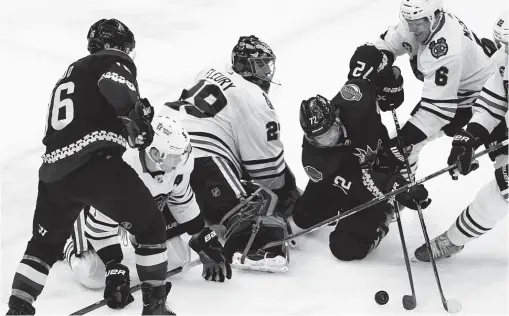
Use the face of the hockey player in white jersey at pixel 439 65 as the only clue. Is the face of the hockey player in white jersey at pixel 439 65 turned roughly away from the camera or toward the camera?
toward the camera

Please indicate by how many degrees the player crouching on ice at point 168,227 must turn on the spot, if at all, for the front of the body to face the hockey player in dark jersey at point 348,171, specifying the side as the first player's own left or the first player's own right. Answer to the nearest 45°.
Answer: approximately 45° to the first player's own left

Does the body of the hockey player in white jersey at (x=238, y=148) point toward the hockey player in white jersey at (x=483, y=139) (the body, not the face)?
no

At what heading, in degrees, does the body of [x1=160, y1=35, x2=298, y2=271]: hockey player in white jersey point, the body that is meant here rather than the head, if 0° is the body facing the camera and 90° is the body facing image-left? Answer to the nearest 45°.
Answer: approximately 225°

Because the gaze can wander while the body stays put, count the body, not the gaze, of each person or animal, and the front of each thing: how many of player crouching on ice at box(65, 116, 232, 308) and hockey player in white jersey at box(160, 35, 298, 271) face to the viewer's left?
0

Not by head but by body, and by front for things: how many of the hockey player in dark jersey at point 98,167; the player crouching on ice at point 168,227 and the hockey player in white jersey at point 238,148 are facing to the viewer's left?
0

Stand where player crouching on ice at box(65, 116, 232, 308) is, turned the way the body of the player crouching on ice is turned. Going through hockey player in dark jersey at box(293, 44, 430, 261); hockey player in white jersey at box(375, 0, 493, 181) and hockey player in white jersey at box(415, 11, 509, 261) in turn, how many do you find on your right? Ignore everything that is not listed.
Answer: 0

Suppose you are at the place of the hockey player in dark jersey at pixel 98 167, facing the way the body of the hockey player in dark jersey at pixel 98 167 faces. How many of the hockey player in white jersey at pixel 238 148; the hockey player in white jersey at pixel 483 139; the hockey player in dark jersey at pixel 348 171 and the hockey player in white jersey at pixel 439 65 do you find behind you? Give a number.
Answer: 0

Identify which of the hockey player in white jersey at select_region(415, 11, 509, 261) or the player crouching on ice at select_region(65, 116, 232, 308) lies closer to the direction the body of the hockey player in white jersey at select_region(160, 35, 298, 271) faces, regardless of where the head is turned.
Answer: the hockey player in white jersey

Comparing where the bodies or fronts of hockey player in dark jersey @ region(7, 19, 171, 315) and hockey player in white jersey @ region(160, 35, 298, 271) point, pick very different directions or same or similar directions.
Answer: same or similar directions

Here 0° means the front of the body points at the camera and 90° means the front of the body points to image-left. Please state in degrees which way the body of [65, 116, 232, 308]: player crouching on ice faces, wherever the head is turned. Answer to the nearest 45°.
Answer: approximately 315°

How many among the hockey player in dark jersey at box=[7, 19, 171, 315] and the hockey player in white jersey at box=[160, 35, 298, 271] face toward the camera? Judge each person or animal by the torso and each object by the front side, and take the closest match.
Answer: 0
